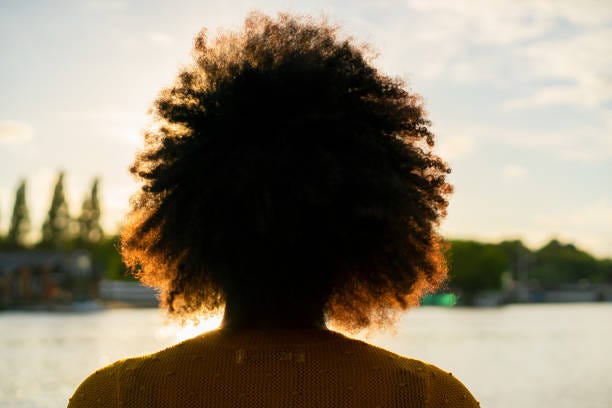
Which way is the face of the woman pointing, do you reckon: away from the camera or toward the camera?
away from the camera

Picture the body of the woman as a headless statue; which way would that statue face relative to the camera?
away from the camera
